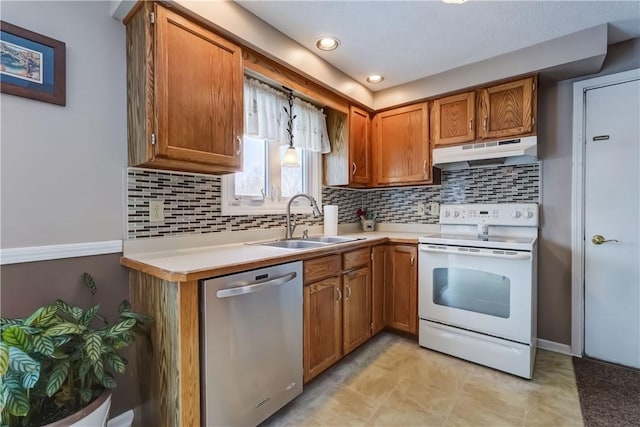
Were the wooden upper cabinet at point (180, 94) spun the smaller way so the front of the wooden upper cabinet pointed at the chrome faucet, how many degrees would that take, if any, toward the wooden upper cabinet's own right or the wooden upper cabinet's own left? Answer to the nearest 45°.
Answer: approximately 90° to the wooden upper cabinet's own left

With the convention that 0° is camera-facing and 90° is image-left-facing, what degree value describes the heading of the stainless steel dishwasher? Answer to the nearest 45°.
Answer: approximately 315°

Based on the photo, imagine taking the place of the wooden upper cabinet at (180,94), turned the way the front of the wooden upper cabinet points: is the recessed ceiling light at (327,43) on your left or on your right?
on your left
